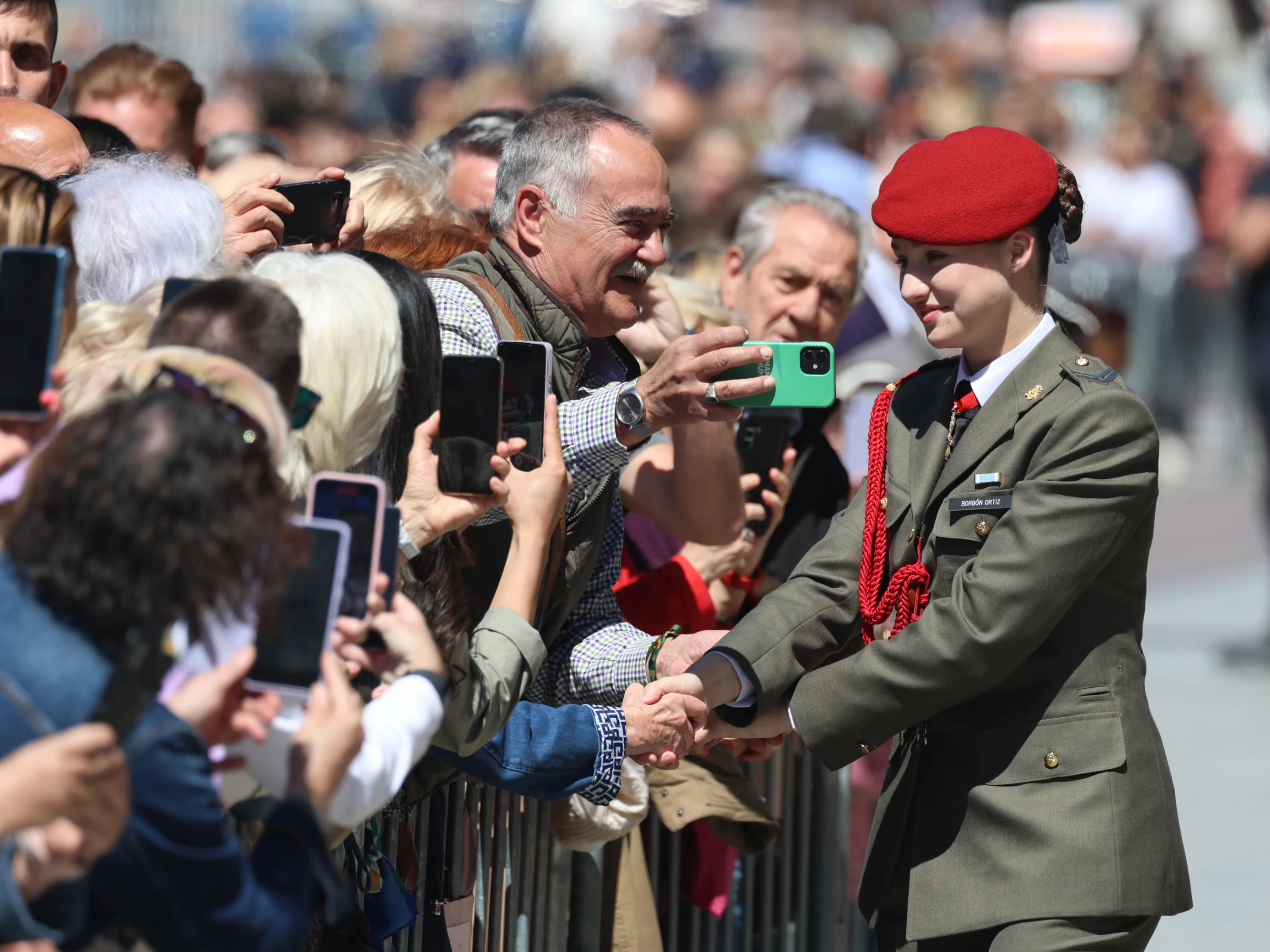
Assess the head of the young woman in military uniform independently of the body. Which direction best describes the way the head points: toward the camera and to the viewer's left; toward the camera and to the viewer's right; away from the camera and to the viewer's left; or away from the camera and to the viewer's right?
toward the camera and to the viewer's left

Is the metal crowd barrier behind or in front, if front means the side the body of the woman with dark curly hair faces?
in front

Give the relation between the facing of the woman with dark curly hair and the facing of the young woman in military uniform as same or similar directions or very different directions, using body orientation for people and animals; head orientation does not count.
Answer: very different directions

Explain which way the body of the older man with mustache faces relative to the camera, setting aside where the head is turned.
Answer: to the viewer's right

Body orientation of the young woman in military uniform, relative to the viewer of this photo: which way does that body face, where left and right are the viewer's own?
facing the viewer and to the left of the viewer

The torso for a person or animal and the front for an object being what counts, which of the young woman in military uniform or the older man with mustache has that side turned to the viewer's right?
the older man with mustache

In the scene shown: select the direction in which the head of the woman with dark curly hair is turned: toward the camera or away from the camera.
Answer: away from the camera

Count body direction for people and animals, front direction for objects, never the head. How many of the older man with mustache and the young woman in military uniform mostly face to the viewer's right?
1

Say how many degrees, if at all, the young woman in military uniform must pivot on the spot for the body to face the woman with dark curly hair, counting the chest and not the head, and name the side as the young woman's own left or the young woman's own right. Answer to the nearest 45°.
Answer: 0° — they already face them

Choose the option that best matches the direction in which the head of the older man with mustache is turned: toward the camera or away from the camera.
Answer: toward the camera

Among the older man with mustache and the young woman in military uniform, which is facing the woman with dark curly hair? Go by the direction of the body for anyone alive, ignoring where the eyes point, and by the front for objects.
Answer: the young woman in military uniform

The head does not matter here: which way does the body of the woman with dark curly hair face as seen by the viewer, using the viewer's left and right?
facing away from the viewer and to the right of the viewer

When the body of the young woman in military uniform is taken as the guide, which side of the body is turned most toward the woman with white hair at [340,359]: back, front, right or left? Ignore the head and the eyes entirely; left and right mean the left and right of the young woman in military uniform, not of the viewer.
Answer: front

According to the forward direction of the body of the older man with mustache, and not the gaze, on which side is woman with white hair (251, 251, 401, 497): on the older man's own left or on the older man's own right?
on the older man's own right
